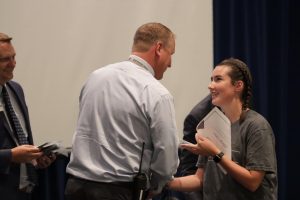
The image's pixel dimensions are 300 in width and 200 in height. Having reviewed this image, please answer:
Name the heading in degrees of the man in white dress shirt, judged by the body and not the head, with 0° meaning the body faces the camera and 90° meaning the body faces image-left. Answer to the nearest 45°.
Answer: approximately 225°

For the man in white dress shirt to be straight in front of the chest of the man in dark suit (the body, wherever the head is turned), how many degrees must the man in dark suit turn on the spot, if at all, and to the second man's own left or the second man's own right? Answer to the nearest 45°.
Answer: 0° — they already face them

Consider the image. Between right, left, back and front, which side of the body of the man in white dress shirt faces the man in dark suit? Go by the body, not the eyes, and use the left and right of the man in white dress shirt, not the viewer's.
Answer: left

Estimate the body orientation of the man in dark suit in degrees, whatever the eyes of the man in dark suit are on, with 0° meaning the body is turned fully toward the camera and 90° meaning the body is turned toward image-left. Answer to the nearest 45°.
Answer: approximately 315°

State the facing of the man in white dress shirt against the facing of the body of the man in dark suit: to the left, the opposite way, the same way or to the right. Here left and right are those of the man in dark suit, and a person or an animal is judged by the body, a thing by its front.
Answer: to the left
